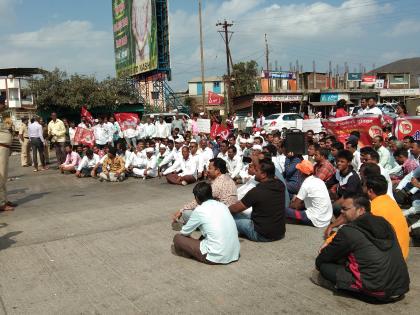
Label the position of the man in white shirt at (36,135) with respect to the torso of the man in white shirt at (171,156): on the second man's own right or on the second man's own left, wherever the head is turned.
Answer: on the second man's own right

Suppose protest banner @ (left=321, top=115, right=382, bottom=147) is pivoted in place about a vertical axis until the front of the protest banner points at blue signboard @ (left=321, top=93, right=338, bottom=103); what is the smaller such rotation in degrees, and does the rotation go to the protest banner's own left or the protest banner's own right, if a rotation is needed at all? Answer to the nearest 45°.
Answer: approximately 180°

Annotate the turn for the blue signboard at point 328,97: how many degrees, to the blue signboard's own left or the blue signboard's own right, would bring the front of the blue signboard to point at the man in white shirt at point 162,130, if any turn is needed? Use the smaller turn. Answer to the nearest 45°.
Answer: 0° — it already faces them

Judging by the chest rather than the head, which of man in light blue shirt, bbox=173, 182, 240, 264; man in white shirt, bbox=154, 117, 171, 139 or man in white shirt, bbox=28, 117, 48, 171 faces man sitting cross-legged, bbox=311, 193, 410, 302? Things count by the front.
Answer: man in white shirt, bbox=154, 117, 171, 139

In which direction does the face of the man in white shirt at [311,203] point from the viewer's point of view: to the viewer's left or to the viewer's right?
to the viewer's left

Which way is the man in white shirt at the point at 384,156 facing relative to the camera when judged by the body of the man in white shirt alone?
to the viewer's left

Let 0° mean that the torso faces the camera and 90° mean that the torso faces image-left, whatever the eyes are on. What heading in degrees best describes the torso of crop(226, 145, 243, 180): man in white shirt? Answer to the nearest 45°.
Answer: approximately 45°
